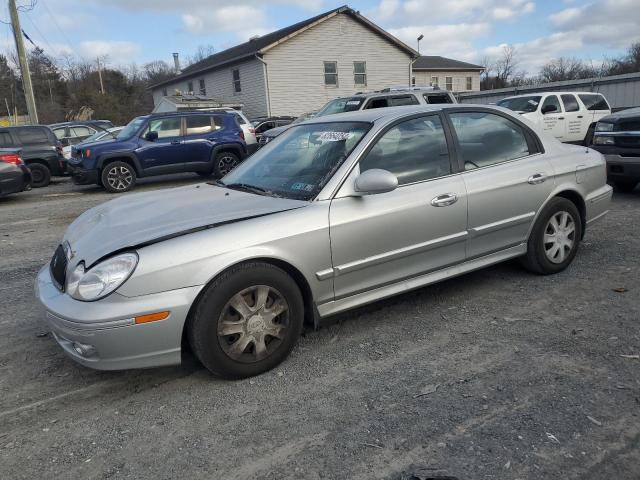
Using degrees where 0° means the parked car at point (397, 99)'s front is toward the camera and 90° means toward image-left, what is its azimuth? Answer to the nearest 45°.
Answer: approximately 45°

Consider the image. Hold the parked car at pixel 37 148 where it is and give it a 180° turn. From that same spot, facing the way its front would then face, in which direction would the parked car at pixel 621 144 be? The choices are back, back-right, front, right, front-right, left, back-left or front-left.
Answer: front-right

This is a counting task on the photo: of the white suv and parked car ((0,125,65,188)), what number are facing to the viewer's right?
0

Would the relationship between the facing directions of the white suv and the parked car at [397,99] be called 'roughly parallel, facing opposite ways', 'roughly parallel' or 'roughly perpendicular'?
roughly parallel

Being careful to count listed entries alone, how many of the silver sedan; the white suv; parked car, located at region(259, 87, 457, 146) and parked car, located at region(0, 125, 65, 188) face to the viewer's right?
0

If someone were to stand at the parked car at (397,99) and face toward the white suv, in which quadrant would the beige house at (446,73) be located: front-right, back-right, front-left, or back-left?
front-left

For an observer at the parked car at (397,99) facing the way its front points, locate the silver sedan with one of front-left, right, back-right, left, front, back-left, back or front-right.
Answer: front-left

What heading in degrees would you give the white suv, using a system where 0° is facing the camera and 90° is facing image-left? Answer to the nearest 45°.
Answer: approximately 45°

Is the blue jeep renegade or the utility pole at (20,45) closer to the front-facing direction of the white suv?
the blue jeep renegade

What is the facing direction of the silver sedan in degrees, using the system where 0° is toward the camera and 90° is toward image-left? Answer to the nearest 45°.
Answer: approximately 45°

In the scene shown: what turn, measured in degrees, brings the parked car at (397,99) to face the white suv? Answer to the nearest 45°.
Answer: approximately 180°

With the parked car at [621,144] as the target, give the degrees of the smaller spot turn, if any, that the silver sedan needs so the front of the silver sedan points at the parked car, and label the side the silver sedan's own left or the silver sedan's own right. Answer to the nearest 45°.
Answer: approximately 180°

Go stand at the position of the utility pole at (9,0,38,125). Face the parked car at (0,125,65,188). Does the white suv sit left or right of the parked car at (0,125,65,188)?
left

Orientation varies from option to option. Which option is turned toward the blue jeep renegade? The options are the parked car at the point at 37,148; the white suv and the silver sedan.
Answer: the white suv

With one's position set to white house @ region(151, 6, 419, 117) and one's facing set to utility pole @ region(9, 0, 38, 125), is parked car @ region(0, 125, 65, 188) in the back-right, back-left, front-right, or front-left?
front-left
